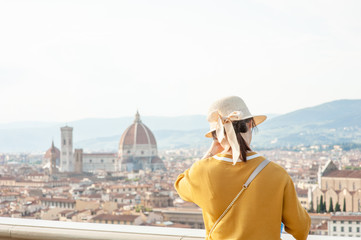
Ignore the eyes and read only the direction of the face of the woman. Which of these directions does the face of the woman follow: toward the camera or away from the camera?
away from the camera

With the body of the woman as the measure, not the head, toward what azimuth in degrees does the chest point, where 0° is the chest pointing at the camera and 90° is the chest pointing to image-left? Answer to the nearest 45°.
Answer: approximately 180°

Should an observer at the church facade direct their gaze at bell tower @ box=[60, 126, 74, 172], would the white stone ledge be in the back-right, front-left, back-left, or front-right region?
back-left

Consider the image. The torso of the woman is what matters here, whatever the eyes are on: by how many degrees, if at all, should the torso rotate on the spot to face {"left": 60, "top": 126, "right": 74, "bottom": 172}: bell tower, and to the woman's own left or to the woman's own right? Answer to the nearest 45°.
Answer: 0° — they already face it
